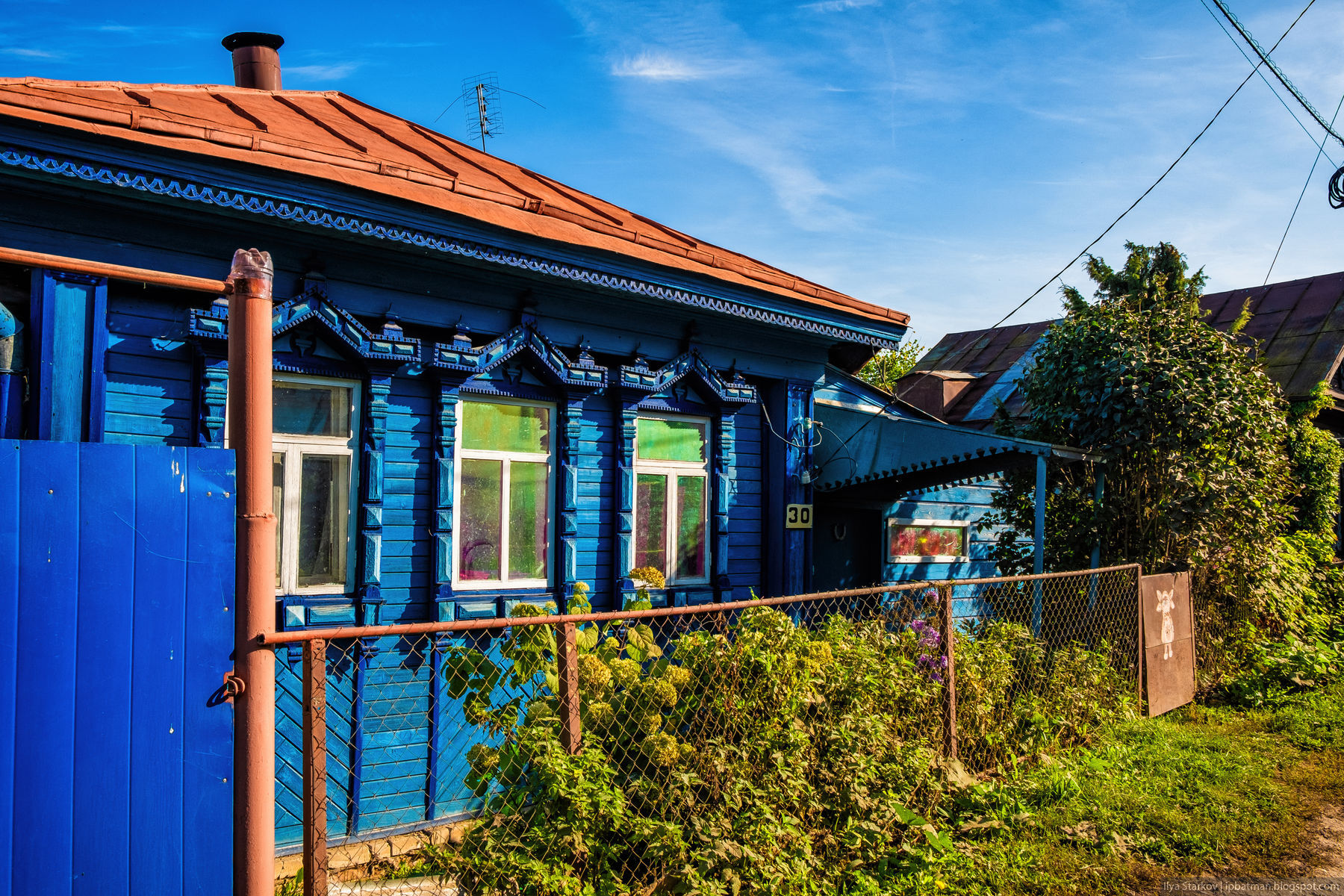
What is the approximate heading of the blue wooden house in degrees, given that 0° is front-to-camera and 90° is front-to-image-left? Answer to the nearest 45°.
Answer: approximately 315°

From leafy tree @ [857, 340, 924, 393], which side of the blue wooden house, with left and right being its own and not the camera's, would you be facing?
left

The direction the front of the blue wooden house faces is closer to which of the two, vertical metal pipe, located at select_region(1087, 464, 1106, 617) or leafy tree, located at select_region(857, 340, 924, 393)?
the vertical metal pipe

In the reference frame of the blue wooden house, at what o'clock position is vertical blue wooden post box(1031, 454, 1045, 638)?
The vertical blue wooden post is roughly at 10 o'clock from the blue wooden house.

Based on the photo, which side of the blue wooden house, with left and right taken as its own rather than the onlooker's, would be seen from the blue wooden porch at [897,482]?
left

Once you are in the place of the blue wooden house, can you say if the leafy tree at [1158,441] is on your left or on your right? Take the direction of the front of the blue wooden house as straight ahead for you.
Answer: on your left

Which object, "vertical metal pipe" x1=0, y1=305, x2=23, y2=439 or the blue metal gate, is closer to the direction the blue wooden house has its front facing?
the blue metal gate

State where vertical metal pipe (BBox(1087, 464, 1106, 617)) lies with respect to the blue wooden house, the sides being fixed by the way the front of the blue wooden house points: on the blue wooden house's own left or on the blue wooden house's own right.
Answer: on the blue wooden house's own left
